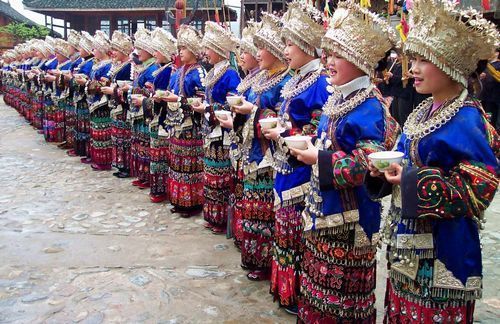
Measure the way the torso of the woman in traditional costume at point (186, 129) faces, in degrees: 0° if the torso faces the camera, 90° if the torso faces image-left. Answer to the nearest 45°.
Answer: approximately 45°

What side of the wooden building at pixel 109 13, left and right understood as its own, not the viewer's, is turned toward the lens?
front

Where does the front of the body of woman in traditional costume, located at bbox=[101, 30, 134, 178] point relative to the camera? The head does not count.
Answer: to the viewer's left

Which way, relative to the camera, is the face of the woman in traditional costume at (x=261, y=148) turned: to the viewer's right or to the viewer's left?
to the viewer's left

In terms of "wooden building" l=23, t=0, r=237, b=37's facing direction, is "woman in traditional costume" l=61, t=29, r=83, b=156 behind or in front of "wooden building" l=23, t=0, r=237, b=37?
in front

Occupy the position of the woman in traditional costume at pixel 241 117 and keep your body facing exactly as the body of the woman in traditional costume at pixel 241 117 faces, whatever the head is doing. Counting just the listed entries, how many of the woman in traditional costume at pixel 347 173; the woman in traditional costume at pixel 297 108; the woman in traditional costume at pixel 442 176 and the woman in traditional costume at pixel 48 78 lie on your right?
1

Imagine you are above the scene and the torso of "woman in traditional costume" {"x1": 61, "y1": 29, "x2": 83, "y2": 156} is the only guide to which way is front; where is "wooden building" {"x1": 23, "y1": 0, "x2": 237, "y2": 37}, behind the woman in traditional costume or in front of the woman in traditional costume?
behind

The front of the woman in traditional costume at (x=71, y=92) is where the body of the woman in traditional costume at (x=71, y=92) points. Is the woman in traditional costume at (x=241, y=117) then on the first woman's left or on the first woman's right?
on the first woman's left

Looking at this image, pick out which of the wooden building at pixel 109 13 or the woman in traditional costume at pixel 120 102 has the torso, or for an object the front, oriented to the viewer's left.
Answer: the woman in traditional costume

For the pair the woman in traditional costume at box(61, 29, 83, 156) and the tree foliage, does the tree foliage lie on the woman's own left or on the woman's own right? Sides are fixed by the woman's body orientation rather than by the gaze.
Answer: on the woman's own right

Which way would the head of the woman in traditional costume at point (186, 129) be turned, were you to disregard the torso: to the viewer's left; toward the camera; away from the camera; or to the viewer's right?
to the viewer's left

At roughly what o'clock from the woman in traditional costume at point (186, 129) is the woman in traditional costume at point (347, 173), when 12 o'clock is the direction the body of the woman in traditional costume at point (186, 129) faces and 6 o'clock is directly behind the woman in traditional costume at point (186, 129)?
the woman in traditional costume at point (347, 173) is roughly at 10 o'clock from the woman in traditional costume at point (186, 129).

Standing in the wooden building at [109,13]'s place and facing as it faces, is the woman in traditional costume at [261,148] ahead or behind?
ahead

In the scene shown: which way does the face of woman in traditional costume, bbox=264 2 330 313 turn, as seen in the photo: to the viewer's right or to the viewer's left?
to the viewer's left
